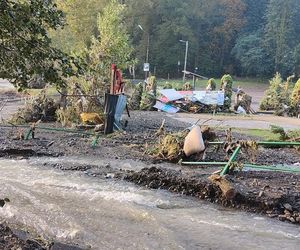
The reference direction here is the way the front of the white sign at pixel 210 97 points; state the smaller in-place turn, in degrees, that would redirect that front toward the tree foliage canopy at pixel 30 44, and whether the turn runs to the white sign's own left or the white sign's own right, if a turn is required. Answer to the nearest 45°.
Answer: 0° — it already faces it

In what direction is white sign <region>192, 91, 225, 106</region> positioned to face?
toward the camera

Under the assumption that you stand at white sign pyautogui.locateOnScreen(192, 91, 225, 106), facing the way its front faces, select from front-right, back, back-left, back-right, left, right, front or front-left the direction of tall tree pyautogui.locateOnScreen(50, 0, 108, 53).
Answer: right
